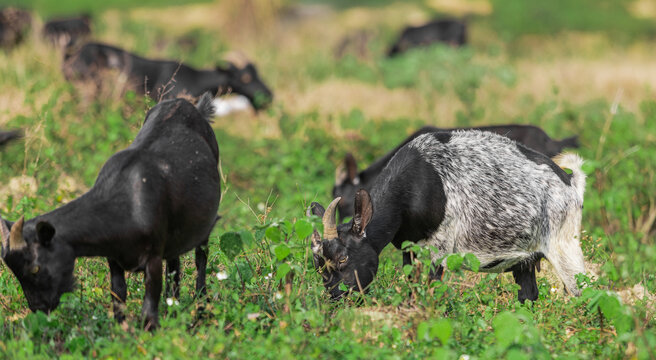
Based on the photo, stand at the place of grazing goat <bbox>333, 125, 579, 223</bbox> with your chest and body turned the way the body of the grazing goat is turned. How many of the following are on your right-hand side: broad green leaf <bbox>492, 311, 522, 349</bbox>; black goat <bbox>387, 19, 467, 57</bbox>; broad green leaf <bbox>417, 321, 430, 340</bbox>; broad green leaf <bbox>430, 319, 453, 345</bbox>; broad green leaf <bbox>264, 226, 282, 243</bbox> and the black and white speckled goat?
1

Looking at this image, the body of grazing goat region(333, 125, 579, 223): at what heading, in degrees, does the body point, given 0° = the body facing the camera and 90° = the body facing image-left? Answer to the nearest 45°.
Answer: approximately 90°

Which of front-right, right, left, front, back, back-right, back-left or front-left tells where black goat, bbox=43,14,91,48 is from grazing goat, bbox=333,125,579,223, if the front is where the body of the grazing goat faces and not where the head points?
front-right

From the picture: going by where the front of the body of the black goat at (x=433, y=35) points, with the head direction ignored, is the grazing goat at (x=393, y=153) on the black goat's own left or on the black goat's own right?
on the black goat's own left

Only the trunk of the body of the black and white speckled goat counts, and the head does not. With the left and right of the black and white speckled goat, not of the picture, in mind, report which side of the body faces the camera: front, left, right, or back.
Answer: left

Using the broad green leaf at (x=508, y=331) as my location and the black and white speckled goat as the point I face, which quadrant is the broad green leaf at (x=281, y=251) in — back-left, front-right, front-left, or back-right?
front-left

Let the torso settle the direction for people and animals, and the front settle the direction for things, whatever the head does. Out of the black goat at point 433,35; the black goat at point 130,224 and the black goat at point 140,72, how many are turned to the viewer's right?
1

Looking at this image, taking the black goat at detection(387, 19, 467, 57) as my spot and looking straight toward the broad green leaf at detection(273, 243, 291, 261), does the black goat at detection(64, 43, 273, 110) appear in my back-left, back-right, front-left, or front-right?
front-right

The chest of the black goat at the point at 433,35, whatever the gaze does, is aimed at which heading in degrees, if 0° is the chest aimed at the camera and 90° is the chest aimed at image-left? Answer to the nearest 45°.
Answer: approximately 90°

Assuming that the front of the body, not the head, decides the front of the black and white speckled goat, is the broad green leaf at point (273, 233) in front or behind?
in front

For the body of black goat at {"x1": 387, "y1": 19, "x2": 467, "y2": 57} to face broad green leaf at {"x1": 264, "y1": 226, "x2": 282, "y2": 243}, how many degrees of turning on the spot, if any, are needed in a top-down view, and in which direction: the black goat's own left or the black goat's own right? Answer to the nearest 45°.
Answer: approximately 90° to the black goat's own left

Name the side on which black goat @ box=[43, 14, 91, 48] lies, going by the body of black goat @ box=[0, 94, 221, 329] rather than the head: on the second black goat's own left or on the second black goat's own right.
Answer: on the second black goat's own right

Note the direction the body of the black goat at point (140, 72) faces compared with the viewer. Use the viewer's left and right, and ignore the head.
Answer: facing to the right of the viewer

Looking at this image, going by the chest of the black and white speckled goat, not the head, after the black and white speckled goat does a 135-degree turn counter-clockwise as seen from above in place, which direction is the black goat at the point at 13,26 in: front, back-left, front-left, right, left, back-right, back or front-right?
back
